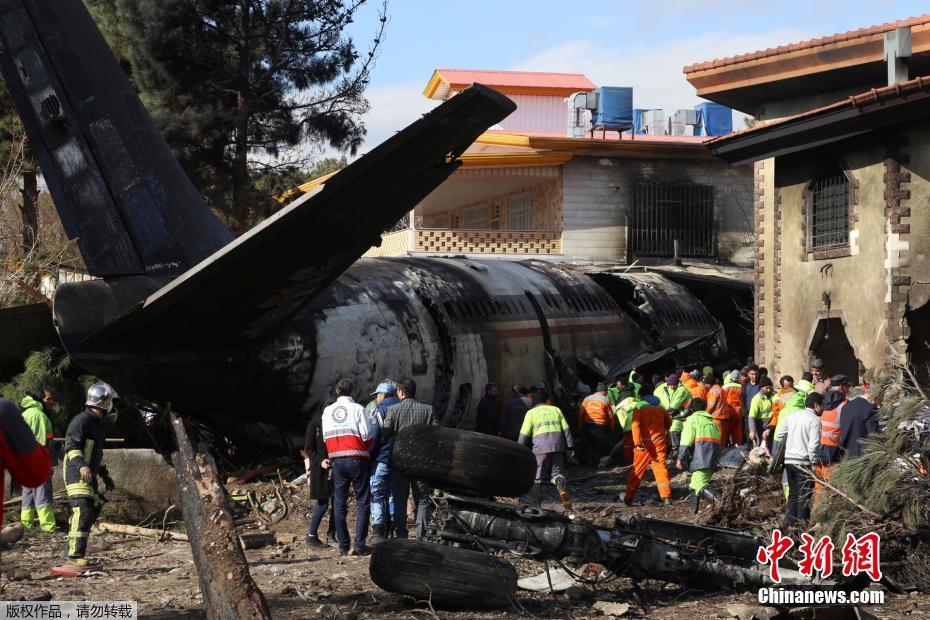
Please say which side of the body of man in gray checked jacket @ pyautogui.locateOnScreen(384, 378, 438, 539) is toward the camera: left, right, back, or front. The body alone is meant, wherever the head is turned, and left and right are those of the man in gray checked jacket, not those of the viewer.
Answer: back

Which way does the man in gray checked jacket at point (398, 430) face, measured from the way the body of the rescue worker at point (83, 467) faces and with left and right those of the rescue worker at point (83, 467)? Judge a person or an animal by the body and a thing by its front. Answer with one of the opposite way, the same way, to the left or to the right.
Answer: to the left

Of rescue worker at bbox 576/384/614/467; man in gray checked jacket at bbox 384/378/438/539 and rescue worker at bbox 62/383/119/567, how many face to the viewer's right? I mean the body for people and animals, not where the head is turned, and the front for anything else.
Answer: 1

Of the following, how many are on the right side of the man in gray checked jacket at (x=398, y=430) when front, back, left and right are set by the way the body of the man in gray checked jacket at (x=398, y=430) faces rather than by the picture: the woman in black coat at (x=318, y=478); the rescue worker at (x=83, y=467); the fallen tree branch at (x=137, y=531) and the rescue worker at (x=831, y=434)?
1

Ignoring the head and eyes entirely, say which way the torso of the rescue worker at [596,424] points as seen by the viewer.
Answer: away from the camera

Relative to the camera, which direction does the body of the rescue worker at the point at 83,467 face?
to the viewer's right

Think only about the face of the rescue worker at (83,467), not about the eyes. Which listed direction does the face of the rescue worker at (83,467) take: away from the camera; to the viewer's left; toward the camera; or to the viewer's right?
to the viewer's right

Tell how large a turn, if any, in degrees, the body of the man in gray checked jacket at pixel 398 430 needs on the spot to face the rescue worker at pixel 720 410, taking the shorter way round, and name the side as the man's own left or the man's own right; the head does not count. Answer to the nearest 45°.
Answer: approximately 45° to the man's own right

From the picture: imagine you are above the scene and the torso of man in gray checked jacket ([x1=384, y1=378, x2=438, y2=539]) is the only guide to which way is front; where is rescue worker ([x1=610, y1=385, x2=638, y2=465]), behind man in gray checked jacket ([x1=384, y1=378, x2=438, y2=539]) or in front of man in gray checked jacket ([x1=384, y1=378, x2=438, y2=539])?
in front

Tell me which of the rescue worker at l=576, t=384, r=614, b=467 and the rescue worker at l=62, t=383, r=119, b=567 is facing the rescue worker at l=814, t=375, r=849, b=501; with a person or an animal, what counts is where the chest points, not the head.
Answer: the rescue worker at l=62, t=383, r=119, b=567

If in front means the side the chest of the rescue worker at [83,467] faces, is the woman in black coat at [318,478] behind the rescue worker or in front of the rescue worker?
in front

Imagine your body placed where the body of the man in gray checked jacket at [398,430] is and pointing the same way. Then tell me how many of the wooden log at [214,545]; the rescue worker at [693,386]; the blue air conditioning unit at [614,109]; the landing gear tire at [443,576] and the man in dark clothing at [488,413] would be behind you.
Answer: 2

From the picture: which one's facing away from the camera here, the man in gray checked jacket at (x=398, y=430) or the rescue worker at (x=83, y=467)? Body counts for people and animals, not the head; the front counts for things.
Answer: the man in gray checked jacket at (x=398, y=430)

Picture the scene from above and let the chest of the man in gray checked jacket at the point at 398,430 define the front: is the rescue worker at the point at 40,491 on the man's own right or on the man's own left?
on the man's own left
